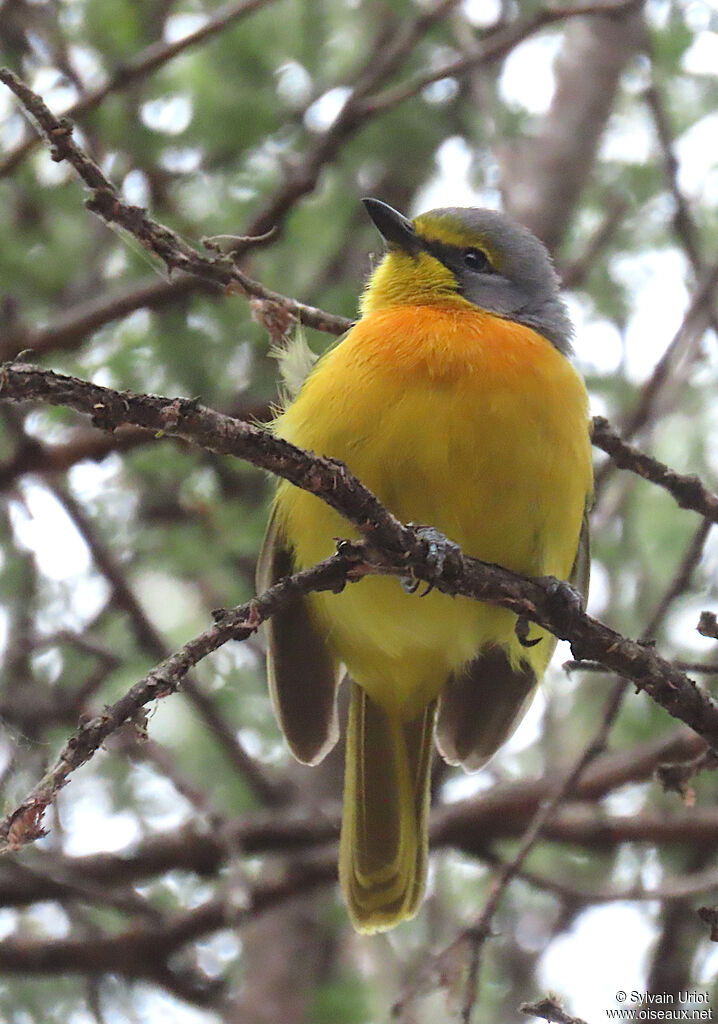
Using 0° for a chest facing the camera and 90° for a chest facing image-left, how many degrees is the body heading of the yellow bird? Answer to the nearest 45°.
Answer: approximately 0°
